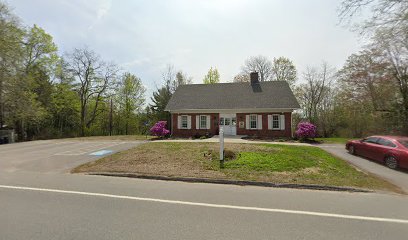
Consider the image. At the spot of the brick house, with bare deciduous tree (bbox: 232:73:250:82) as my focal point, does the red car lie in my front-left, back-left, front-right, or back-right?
back-right

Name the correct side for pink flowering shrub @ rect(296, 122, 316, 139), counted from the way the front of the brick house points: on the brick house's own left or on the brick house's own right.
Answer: on the brick house's own left

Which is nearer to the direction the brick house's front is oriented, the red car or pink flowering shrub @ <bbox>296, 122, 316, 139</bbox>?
the red car

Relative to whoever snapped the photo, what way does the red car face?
facing away from the viewer and to the left of the viewer

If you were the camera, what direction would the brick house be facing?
facing the viewer

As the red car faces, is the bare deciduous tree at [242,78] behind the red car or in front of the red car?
in front

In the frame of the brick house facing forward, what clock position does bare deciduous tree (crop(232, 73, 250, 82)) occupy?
The bare deciduous tree is roughly at 6 o'clock from the brick house.

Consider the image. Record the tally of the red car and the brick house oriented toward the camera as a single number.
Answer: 1

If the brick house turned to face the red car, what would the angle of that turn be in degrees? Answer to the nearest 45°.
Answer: approximately 45° to its left

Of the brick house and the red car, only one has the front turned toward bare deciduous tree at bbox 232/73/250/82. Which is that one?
the red car

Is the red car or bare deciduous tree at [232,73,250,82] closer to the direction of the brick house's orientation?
the red car

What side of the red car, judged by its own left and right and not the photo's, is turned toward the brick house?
front

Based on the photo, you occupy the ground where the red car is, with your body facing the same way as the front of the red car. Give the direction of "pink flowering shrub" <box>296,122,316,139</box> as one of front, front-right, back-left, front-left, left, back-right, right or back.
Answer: front

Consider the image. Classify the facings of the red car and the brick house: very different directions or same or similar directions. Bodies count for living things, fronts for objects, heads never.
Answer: very different directions
